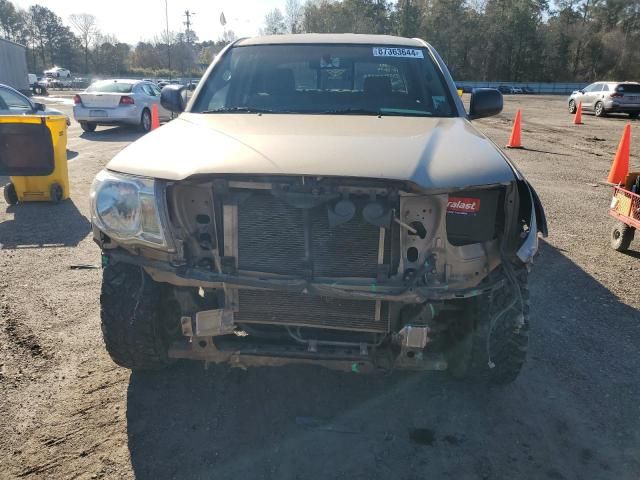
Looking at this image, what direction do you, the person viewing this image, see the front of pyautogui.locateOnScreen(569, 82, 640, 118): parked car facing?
facing away from the viewer and to the left of the viewer

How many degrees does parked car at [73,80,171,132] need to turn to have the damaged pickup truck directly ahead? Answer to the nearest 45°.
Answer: approximately 135° to its right

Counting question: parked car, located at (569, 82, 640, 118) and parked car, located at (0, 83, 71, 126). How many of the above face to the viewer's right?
1

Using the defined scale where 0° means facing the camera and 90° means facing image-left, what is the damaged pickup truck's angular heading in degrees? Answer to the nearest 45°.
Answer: approximately 0°

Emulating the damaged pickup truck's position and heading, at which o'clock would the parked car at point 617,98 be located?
The parked car is roughly at 7 o'clock from the damaged pickup truck.

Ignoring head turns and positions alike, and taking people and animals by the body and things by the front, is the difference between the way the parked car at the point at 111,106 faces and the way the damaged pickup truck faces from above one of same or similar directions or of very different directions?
very different directions

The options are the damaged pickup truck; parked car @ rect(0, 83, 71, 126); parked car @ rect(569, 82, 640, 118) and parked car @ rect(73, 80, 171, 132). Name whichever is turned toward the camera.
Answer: the damaged pickup truck

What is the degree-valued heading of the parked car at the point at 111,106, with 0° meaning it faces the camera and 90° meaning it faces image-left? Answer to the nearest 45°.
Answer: approximately 225°

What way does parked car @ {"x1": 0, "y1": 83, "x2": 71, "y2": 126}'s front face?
to the viewer's right

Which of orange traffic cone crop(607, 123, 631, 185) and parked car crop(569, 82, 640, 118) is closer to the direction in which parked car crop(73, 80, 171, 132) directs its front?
the parked car
